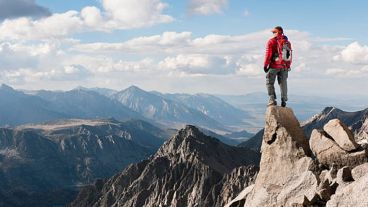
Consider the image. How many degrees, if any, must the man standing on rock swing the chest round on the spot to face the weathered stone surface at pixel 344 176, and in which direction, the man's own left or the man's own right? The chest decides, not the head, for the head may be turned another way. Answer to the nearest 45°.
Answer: approximately 180°

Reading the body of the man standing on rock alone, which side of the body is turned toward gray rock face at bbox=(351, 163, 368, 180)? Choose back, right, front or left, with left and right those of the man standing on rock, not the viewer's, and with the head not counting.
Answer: back

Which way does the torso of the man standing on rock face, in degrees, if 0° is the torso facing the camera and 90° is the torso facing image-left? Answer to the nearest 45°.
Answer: approximately 135°
